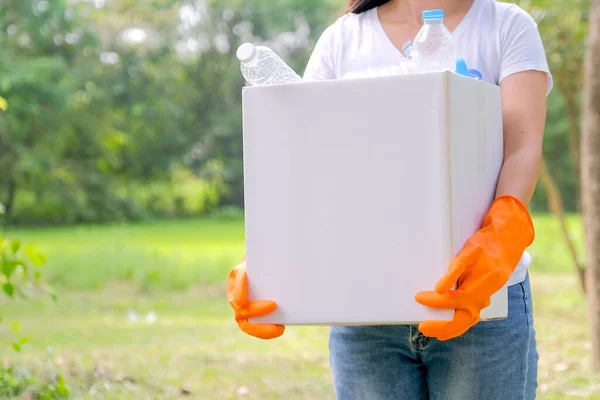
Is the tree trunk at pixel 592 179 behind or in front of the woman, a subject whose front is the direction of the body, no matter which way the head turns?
behind

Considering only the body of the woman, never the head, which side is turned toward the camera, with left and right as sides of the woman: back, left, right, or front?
front
